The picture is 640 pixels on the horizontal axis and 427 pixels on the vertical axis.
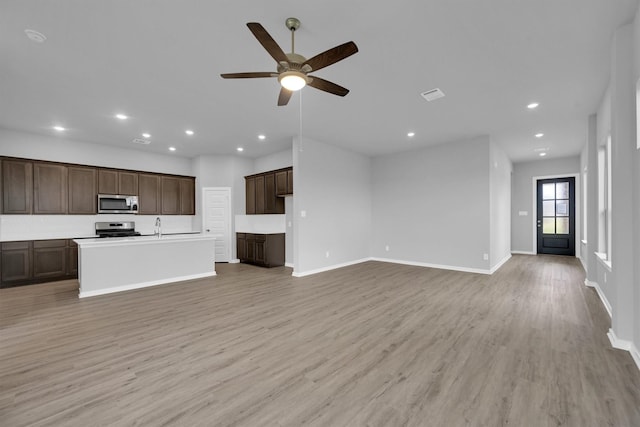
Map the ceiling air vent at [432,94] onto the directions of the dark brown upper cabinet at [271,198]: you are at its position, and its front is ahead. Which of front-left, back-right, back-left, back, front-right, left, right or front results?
left

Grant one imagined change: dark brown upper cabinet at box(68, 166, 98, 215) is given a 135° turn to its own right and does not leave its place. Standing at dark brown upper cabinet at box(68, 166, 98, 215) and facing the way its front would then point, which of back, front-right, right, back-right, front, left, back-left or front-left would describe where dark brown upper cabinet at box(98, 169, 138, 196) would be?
back-right

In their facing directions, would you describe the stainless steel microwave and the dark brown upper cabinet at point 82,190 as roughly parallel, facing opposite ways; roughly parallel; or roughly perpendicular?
roughly parallel

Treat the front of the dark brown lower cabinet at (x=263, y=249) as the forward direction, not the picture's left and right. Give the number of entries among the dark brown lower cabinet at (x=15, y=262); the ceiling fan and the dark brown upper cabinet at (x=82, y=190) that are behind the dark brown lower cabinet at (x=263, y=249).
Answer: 0

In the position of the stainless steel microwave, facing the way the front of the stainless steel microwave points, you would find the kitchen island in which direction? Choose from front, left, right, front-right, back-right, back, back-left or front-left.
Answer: front

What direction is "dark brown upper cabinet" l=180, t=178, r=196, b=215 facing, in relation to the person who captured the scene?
facing the viewer

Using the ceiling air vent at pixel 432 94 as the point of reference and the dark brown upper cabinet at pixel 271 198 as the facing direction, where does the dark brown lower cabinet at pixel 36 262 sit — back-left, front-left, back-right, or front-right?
front-left

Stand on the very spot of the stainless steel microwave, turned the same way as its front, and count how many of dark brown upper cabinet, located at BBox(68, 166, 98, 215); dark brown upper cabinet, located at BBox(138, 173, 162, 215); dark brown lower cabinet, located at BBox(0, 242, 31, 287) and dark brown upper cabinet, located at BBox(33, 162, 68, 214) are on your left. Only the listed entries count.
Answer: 1

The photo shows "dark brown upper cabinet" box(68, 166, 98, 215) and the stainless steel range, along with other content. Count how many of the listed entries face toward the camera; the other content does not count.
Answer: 2

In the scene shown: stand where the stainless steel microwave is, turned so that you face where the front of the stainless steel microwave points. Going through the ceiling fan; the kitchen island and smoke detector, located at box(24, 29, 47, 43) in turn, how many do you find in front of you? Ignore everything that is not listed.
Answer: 3

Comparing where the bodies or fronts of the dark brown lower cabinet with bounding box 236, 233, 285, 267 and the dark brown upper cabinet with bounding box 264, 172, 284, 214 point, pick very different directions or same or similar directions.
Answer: same or similar directions

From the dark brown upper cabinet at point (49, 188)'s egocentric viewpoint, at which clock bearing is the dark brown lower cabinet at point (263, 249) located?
The dark brown lower cabinet is roughly at 10 o'clock from the dark brown upper cabinet.

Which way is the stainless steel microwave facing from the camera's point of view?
toward the camera

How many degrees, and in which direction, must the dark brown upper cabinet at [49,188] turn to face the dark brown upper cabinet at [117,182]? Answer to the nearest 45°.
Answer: approximately 90° to its left

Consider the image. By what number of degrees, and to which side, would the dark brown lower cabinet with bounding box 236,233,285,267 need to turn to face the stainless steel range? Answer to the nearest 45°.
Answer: approximately 45° to its right

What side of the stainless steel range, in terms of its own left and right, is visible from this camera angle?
front
